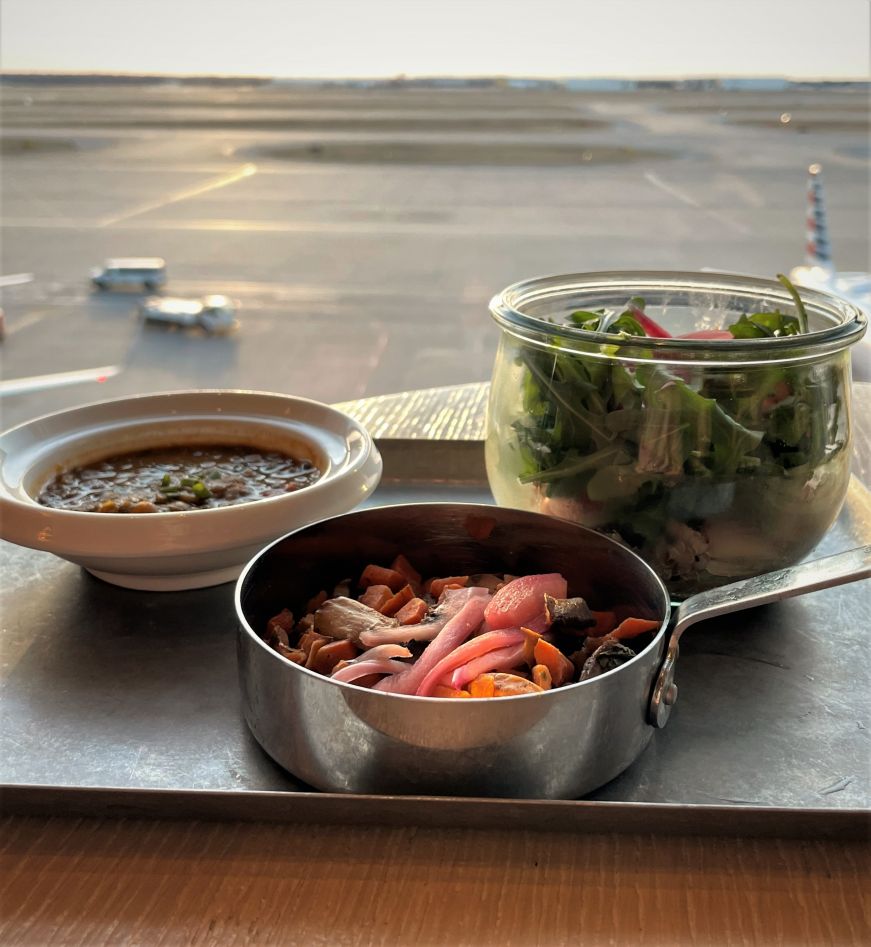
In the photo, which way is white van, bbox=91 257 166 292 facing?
to the viewer's left

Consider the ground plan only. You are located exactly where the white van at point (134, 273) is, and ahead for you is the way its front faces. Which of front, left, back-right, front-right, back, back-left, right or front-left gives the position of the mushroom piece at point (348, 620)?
left

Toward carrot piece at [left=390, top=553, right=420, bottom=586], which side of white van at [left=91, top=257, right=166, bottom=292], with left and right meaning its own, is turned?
left

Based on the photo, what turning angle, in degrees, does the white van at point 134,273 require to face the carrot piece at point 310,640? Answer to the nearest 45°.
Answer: approximately 90° to its left

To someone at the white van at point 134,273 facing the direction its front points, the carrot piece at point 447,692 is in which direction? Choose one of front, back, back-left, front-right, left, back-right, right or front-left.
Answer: left

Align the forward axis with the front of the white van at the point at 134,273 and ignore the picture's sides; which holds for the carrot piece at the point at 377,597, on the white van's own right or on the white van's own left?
on the white van's own left

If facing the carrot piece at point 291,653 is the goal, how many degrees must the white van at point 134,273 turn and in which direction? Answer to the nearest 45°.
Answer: approximately 90° to its left

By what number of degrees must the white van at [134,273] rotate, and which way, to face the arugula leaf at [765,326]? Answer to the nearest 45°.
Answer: approximately 90° to its left

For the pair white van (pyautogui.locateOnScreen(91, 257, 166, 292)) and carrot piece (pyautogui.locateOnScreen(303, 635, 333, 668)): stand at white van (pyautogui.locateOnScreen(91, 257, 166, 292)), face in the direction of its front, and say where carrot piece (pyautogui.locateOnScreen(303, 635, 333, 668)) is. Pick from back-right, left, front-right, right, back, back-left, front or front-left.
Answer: left

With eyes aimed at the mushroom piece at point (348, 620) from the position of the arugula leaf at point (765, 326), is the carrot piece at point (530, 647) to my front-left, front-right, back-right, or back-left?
front-left

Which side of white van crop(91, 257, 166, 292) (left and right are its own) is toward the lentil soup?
left

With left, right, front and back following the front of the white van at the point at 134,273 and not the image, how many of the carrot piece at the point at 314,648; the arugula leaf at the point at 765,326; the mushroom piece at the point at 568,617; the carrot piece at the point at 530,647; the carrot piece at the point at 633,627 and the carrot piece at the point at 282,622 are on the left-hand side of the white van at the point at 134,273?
6
